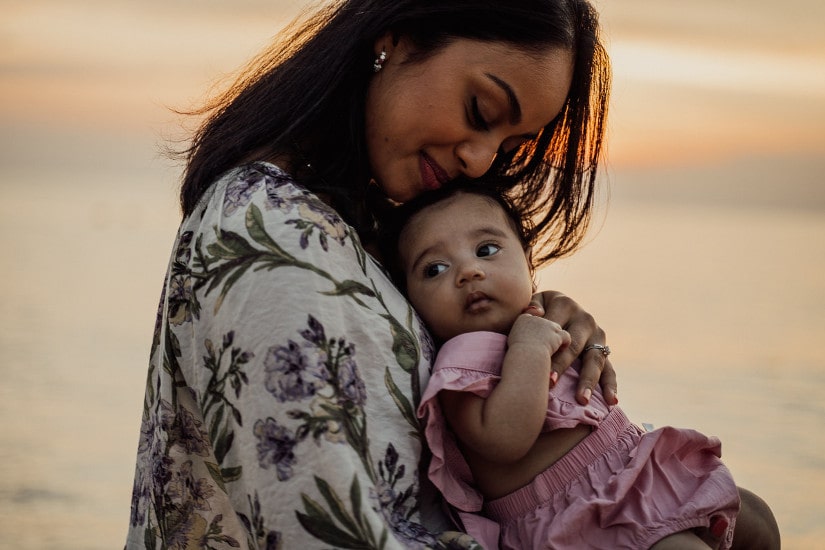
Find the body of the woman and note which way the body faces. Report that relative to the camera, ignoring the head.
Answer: to the viewer's right
